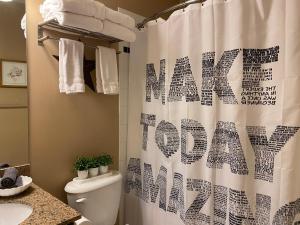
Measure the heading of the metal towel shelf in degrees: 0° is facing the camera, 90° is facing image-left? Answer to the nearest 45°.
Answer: approximately 315°
